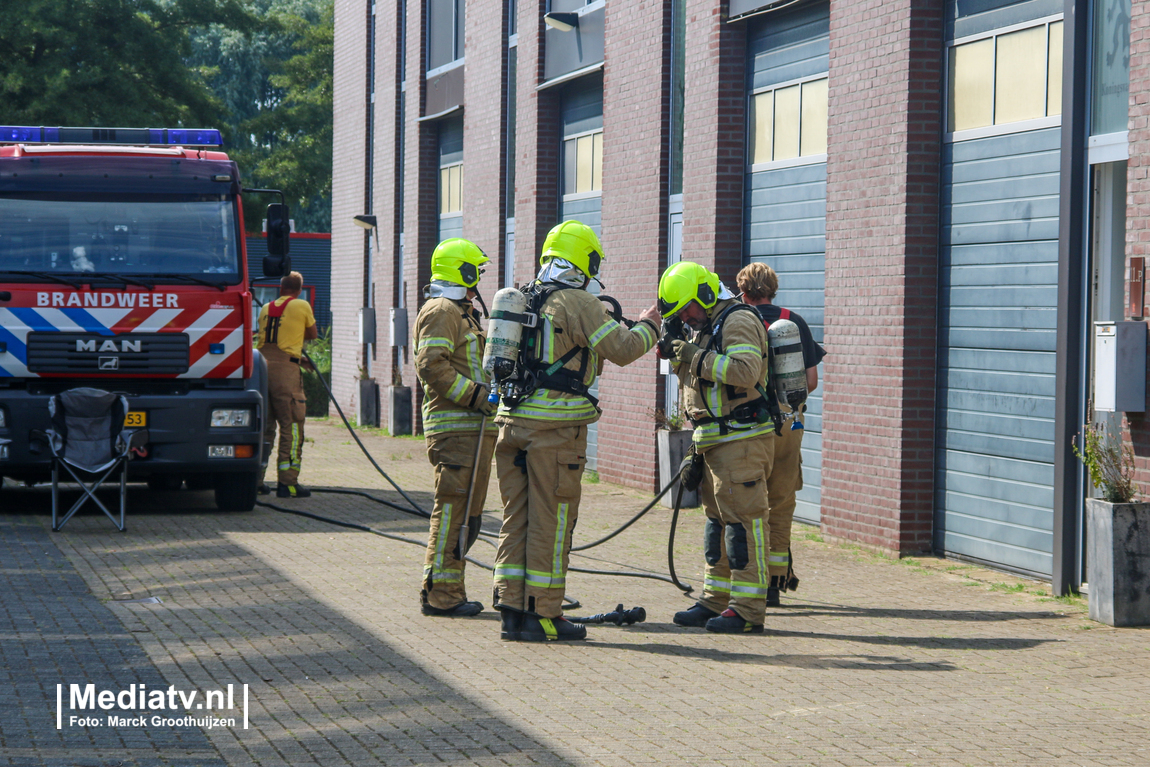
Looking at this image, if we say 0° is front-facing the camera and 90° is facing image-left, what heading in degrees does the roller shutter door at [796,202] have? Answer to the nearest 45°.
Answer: approximately 45°

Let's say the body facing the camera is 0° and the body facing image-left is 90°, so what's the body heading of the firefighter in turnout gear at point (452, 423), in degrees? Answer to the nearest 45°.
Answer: approximately 270°

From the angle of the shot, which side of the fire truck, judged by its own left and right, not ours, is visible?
front

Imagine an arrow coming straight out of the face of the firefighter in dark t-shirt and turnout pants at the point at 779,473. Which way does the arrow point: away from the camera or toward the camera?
away from the camera

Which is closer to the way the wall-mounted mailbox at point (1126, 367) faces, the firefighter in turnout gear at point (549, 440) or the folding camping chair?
the firefighter in turnout gear

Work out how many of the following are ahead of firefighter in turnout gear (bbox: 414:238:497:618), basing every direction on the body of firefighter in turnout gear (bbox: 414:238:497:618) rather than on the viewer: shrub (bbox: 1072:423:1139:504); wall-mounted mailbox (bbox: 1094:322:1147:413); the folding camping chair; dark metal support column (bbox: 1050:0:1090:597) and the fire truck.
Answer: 3

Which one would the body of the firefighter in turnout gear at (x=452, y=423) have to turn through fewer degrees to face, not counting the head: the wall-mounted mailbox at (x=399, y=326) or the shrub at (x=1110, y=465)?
the shrub

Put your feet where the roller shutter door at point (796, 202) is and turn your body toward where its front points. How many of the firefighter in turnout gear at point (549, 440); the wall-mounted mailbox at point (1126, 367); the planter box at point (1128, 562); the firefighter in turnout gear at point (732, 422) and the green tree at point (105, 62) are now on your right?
1

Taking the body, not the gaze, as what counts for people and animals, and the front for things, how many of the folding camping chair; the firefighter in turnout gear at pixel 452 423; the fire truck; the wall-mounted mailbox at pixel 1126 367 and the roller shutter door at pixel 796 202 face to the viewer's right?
1
